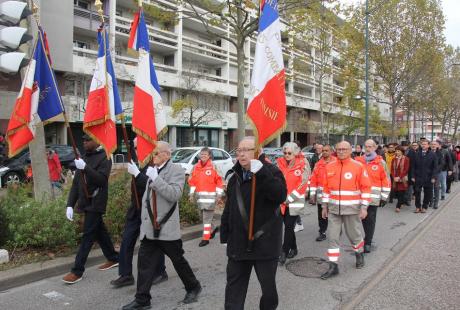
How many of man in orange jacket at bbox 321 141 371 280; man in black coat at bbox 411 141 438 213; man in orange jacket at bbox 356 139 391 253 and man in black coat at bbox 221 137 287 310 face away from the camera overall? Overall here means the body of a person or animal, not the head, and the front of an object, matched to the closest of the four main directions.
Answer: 0

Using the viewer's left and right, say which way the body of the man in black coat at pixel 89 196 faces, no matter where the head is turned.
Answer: facing the viewer and to the left of the viewer

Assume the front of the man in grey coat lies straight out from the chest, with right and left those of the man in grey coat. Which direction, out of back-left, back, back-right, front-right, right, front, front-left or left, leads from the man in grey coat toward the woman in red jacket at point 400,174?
back

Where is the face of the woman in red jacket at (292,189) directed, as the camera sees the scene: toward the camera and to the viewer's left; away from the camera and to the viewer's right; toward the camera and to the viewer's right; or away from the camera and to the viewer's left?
toward the camera and to the viewer's left

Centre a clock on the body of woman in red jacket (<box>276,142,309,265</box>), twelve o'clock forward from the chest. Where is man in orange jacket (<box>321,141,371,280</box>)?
The man in orange jacket is roughly at 9 o'clock from the woman in red jacket.

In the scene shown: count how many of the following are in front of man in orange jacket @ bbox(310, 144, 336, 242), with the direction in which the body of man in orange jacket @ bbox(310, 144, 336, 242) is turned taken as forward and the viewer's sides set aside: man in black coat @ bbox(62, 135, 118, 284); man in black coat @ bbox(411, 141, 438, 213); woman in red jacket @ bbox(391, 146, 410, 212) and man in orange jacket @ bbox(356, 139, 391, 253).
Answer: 1

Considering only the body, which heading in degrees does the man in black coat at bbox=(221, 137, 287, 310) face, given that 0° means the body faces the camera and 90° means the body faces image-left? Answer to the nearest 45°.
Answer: approximately 45°

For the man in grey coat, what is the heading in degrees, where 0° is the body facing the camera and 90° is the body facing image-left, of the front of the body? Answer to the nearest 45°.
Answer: approximately 45°

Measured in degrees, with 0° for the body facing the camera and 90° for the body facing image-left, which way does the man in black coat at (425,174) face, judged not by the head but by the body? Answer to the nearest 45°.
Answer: approximately 0°

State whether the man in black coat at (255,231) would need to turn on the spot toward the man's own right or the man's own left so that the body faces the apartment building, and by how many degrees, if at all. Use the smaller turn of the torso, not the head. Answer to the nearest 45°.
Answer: approximately 135° to the man's own right

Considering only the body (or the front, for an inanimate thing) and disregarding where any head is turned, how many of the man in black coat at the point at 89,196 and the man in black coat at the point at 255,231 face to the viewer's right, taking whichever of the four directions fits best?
0

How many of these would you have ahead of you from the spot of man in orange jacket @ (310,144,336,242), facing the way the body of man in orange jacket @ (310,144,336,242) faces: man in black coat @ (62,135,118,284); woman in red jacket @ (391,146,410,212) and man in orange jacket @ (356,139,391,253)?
1

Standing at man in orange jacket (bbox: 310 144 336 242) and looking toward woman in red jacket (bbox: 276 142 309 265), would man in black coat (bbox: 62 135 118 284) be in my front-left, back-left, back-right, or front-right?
front-right

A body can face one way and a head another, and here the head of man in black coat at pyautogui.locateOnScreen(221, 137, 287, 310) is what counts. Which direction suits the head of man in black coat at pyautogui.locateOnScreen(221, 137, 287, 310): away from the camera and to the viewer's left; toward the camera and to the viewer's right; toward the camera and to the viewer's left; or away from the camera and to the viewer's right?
toward the camera and to the viewer's left

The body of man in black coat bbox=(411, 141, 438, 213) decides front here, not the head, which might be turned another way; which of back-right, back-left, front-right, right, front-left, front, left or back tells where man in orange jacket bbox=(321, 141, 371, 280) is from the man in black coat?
front

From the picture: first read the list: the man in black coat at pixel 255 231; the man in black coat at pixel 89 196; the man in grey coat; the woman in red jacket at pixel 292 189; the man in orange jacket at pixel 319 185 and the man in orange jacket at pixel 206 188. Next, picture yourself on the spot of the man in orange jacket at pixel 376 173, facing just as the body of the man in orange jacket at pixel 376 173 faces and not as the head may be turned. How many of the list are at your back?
0

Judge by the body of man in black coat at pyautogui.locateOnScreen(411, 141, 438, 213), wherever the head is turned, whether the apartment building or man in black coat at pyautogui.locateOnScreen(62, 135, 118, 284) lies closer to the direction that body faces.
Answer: the man in black coat

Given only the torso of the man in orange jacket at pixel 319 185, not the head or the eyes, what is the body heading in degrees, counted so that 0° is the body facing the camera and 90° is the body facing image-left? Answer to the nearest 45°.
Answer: approximately 45°
